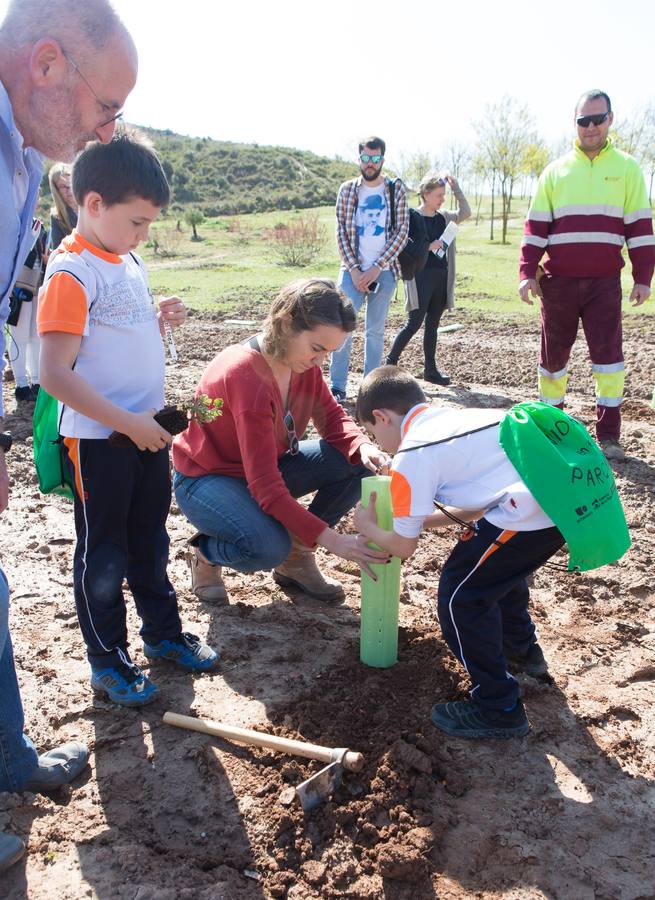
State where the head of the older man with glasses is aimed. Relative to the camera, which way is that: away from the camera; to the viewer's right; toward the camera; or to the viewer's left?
to the viewer's right

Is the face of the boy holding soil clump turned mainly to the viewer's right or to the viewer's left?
to the viewer's right

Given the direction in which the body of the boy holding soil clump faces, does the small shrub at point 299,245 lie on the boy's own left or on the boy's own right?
on the boy's own left

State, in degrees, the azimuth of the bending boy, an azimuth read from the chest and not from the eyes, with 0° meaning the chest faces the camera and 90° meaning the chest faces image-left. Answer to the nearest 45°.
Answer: approximately 90°

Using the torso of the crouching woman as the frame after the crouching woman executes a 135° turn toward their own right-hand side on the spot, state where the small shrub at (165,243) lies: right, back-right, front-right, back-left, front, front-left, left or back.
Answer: right

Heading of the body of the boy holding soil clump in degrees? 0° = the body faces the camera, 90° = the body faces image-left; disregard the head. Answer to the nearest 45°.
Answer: approximately 315°

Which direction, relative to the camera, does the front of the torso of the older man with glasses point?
to the viewer's right
